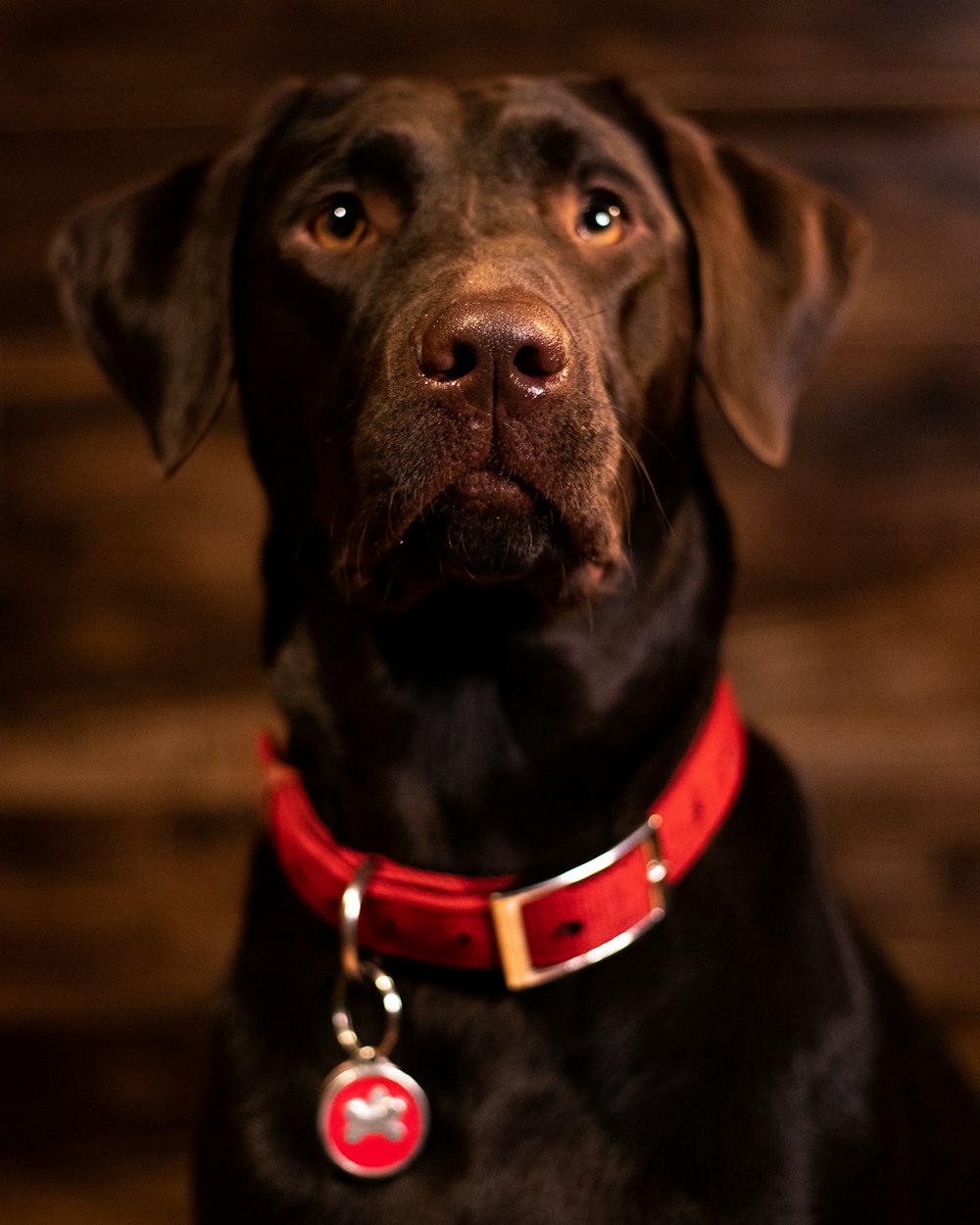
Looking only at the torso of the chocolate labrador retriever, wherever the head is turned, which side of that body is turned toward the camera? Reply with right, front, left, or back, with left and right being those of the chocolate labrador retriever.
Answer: front
